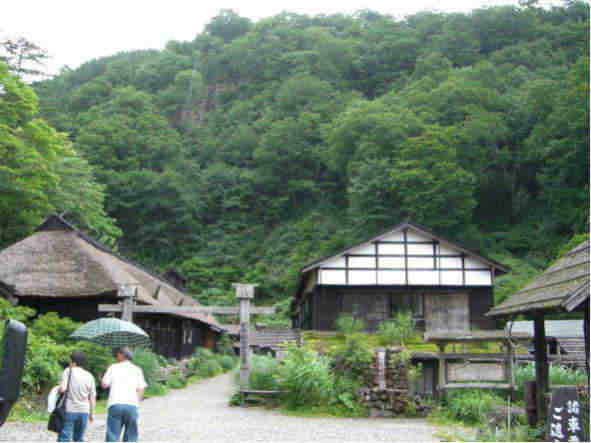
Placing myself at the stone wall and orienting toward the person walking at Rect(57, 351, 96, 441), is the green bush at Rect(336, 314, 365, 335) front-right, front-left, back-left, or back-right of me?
back-right

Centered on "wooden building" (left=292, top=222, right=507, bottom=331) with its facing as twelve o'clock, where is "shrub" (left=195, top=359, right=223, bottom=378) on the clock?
The shrub is roughly at 3 o'clock from the wooden building.

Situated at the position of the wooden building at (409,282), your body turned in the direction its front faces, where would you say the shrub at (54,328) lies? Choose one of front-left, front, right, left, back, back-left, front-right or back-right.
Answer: front-right

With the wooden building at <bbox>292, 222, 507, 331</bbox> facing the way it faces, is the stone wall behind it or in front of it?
in front

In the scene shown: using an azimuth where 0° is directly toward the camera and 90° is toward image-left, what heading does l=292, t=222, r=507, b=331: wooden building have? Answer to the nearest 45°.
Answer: approximately 0°

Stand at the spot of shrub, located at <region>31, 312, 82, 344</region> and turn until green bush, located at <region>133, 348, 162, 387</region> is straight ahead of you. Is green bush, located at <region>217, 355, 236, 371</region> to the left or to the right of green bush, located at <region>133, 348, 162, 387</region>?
left

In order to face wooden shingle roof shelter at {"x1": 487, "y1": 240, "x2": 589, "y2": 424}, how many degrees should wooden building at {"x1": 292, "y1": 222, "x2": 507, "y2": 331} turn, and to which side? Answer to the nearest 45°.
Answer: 0° — it already faces it

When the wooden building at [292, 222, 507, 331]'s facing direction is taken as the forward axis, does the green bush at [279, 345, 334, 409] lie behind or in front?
in front

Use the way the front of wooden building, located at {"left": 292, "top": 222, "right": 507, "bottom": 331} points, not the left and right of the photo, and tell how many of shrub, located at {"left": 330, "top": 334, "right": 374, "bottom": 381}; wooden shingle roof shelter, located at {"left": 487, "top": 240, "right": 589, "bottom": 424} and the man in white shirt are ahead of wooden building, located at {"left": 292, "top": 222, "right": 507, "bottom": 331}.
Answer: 3

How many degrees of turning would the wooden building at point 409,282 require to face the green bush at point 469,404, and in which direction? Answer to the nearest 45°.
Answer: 0° — it already faces it

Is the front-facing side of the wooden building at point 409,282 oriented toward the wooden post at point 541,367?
yes

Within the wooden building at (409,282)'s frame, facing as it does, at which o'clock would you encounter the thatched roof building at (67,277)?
The thatched roof building is roughly at 2 o'clock from the wooden building.

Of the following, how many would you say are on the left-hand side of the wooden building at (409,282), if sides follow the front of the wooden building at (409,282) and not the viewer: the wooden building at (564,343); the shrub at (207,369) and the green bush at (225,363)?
1

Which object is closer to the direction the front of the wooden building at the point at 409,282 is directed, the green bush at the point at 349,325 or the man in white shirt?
the man in white shirt
